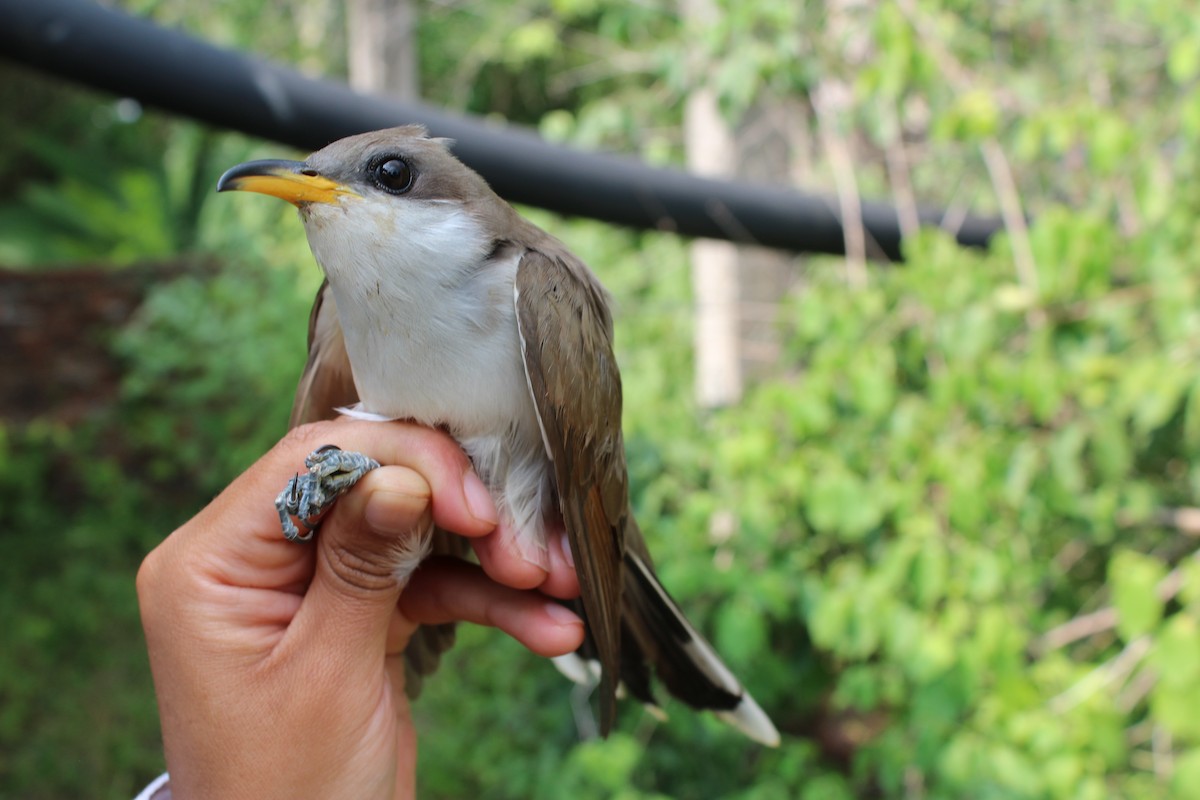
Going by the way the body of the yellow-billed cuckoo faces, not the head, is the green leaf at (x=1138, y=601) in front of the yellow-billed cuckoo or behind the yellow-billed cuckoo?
behind

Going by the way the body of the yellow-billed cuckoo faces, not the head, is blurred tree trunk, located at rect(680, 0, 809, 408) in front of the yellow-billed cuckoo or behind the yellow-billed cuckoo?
behind

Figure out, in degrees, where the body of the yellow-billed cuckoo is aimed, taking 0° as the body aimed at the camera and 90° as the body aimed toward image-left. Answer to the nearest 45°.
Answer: approximately 45°
